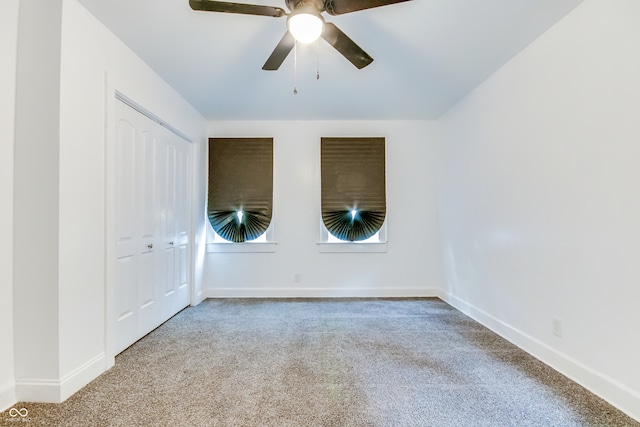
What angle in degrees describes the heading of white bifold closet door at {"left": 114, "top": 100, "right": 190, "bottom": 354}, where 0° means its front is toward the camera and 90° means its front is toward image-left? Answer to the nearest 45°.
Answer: approximately 315°

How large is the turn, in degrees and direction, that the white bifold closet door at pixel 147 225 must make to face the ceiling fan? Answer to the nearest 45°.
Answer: approximately 45° to its right

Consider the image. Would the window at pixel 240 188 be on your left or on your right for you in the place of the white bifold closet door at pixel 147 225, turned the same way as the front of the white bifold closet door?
on your left

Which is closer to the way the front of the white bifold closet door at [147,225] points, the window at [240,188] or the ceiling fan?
the ceiling fan
